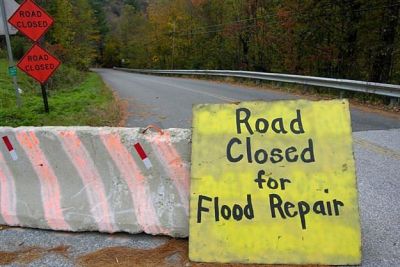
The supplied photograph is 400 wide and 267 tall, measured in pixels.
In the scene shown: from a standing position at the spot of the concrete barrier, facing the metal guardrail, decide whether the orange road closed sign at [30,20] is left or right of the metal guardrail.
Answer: left

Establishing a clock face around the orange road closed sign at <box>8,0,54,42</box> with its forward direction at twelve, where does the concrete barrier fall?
The concrete barrier is roughly at 12 o'clock from the orange road closed sign.

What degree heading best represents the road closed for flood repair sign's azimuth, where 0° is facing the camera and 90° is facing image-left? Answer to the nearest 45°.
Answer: approximately 0°

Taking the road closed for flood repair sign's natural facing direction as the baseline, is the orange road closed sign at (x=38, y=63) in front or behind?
behind

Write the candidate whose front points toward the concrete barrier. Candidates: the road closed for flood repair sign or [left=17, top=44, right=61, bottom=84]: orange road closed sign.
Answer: the orange road closed sign

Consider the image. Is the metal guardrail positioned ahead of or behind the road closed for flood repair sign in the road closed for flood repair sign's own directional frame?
behind

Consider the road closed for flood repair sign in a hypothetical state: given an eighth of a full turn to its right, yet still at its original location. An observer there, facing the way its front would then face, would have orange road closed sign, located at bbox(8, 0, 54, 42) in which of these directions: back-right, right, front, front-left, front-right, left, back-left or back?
right

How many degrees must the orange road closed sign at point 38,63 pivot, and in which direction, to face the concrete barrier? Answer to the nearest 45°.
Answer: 0° — it already faces it

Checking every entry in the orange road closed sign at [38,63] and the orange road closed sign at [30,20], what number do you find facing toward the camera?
2

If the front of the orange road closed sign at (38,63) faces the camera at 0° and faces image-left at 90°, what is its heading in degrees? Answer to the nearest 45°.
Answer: approximately 0°

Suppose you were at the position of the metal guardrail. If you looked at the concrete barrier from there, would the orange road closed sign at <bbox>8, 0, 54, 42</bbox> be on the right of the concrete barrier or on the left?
right

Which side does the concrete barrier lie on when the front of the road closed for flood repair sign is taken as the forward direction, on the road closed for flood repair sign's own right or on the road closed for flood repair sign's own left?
on the road closed for flood repair sign's own right

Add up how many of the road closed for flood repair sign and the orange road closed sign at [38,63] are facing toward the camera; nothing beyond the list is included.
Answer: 2

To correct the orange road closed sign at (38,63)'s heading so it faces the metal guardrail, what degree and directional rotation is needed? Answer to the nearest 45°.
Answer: approximately 90° to its left

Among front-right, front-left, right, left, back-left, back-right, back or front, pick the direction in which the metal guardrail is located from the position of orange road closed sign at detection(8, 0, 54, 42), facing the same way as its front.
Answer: left
